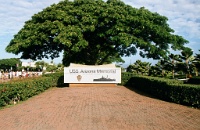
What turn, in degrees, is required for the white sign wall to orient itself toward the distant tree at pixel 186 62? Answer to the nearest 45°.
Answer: approximately 135° to its left

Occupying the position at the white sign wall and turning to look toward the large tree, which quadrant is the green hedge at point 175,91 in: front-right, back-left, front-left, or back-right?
back-right

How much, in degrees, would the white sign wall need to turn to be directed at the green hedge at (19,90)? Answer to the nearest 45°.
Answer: approximately 45° to its right

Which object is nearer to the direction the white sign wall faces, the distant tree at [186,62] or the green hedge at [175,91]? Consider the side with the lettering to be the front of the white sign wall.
the green hedge

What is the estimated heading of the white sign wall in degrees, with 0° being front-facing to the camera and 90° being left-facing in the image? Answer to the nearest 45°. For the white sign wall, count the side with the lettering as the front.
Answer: approximately 0°

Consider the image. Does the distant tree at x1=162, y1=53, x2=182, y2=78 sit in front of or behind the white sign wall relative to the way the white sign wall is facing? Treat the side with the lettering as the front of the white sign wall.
behind

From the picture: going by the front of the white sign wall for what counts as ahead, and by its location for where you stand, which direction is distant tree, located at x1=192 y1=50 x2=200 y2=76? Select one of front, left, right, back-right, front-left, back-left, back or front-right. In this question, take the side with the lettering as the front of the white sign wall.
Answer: back-left

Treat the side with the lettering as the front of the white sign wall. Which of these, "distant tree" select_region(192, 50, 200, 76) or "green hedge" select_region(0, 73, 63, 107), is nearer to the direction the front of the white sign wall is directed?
the green hedge
